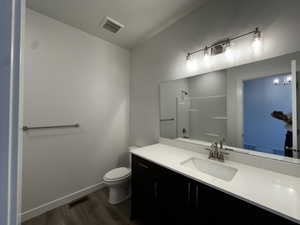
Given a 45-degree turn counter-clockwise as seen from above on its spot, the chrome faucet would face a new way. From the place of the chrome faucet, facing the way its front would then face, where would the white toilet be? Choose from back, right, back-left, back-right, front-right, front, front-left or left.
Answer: right

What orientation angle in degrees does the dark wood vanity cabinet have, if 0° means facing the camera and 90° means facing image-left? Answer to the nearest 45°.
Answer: approximately 45°

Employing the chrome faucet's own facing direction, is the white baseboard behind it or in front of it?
in front

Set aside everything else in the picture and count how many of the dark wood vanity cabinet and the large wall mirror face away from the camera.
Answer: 0

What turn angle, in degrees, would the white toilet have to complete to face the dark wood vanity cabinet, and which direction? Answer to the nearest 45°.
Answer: approximately 90° to its left

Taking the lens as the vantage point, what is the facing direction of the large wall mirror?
facing the viewer and to the left of the viewer

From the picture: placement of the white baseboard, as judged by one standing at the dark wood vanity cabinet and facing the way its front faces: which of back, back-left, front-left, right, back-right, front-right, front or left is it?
front-right
